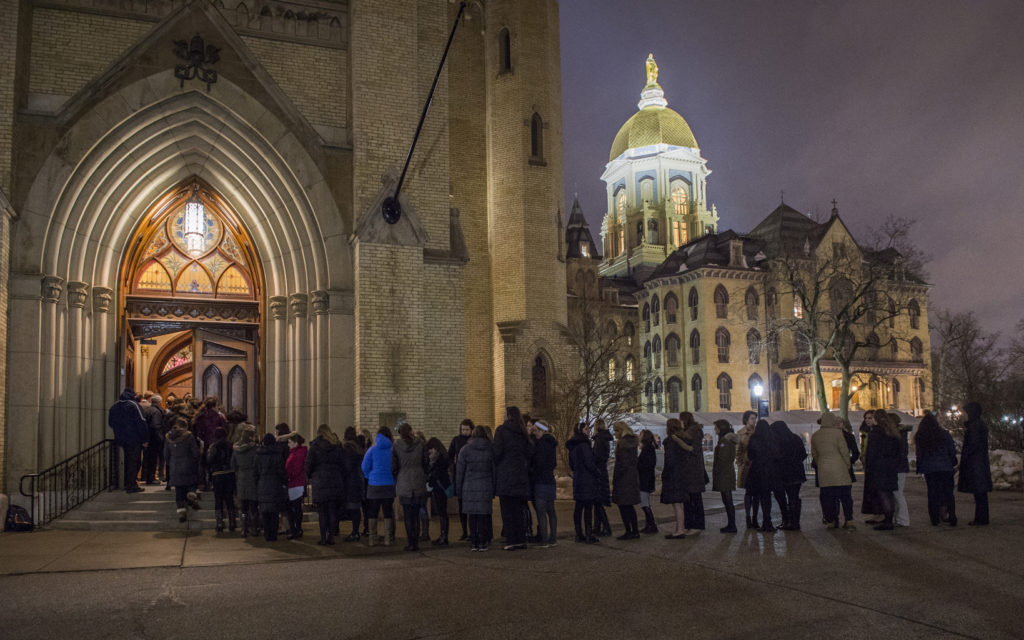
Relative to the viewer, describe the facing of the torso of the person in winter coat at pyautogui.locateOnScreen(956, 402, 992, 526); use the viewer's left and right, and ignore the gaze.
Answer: facing to the left of the viewer

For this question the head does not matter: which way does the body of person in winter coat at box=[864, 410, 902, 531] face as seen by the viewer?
to the viewer's left

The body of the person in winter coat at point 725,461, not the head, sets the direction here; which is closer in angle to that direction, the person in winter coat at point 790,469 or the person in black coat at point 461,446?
the person in black coat

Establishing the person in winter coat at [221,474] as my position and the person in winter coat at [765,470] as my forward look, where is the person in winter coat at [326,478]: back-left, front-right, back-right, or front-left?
front-right

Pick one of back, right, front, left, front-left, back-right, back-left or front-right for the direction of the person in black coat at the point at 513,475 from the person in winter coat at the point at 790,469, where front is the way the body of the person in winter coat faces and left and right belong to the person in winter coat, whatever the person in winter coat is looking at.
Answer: front-left

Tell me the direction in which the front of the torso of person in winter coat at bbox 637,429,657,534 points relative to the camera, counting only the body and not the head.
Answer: to the viewer's left

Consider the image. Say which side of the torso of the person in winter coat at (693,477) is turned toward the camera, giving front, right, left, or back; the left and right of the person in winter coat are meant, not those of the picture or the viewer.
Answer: left

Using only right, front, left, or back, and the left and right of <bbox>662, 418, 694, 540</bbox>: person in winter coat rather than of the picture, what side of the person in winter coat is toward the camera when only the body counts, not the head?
left

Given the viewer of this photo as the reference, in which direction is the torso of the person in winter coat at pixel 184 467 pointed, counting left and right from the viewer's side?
facing away from the viewer

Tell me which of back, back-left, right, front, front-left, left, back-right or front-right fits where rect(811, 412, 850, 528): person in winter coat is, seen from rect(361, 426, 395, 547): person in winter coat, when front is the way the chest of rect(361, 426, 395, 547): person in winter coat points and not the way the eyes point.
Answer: back-right

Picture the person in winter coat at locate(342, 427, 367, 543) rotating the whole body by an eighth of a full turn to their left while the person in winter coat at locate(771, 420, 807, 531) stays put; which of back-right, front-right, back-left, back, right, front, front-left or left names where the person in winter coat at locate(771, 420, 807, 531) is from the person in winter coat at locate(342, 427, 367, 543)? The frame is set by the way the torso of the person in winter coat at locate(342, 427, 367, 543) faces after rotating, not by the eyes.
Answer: back-left

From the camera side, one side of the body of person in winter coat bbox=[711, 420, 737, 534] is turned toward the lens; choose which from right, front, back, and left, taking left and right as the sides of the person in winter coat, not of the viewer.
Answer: left
